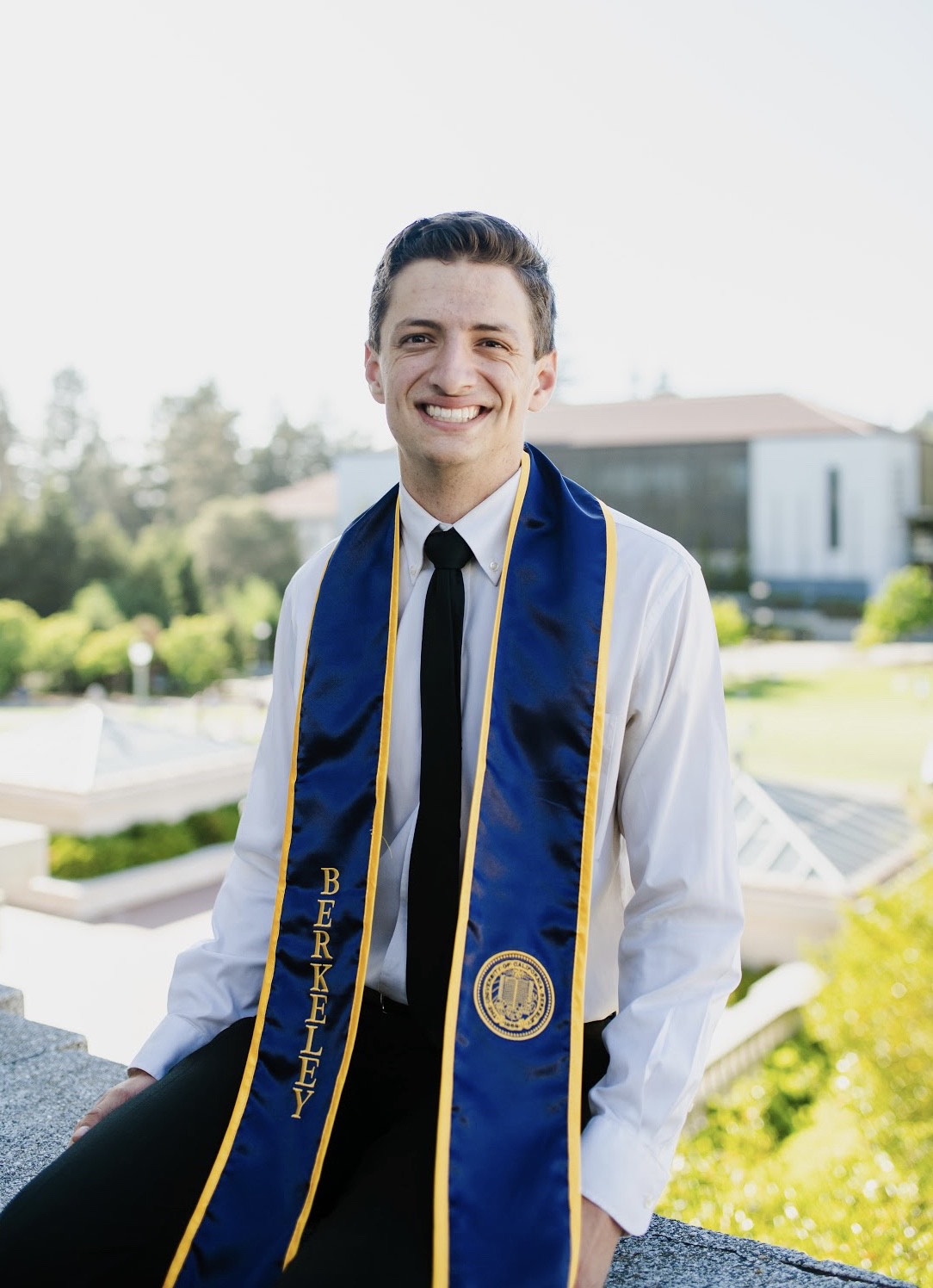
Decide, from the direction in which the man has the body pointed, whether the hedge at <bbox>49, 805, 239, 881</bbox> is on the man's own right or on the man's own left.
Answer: on the man's own right

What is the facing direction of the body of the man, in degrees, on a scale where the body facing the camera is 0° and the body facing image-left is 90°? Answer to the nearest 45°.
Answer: approximately 45°

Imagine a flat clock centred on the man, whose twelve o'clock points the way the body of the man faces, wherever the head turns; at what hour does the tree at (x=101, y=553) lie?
The tree is roughly at 4 o'clock from the man.

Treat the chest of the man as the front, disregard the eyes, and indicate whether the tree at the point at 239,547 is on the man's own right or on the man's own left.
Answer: on the man's own right

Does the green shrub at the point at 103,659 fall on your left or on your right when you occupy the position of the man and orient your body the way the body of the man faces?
on your right

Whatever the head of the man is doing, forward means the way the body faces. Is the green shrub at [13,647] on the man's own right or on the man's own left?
on the man's own right

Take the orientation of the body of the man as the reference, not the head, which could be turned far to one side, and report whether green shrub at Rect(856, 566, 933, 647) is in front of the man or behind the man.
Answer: behind

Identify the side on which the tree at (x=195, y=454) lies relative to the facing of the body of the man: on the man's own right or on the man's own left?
on the man's own right

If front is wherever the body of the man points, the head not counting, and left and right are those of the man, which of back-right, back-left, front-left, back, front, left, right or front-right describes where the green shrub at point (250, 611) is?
back-right

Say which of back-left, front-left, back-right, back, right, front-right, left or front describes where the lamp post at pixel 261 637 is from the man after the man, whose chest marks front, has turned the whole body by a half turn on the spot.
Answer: front-left
